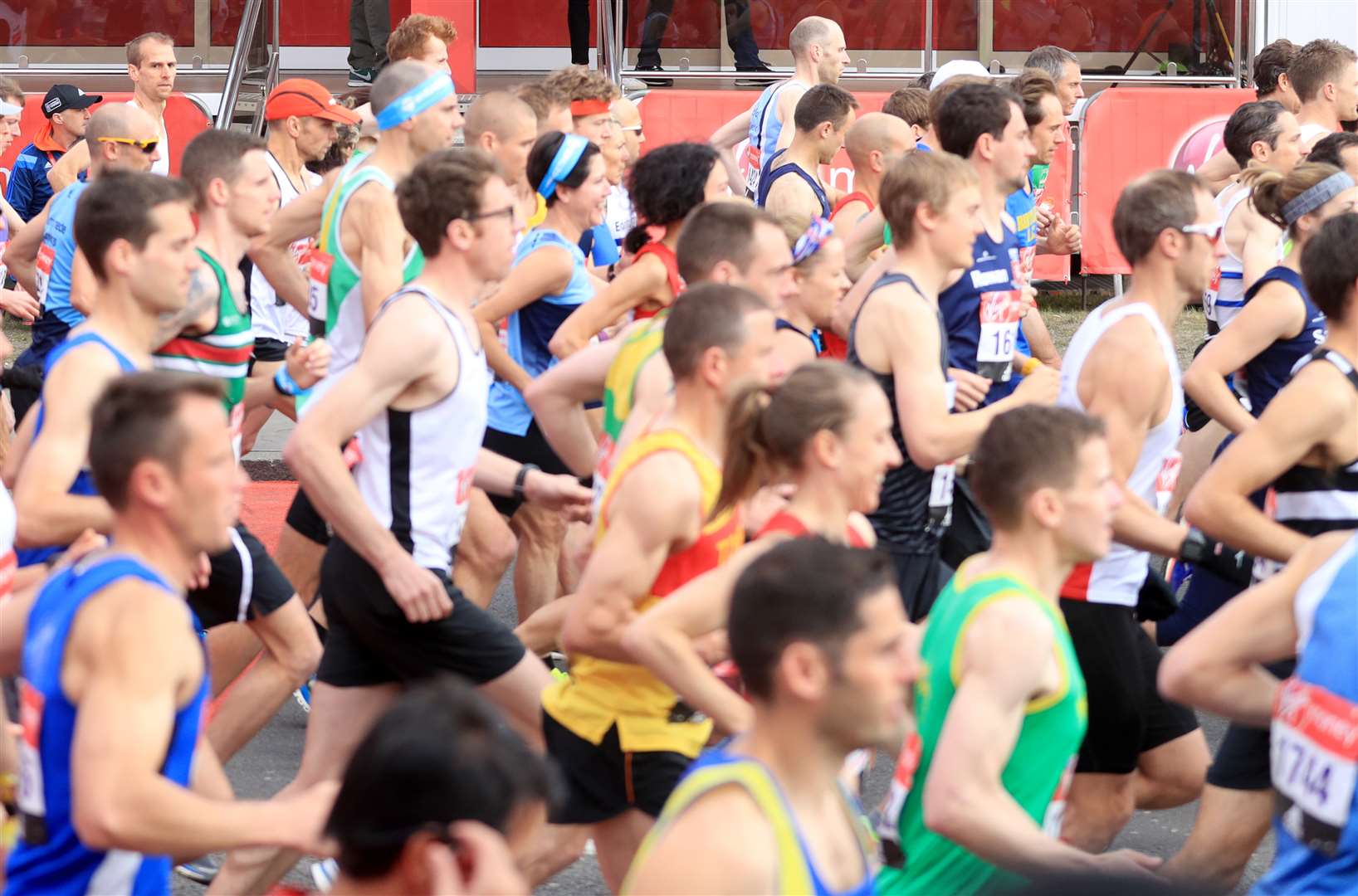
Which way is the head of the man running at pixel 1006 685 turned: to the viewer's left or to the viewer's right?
to the viewer's right

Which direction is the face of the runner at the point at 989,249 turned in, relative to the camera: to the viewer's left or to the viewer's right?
to the viewer's right

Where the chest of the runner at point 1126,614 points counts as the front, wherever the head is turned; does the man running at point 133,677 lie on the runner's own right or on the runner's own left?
on the runner's own right

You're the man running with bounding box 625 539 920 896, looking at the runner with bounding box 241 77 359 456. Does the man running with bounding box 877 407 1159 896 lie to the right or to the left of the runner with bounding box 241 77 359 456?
right

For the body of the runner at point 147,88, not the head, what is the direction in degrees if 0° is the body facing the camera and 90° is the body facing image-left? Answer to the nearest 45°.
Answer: approximately 315°

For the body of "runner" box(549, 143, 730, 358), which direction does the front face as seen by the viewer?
to the viewer's right

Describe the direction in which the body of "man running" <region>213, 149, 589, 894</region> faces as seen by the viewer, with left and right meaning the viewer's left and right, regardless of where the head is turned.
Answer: facing to the right of the viewer

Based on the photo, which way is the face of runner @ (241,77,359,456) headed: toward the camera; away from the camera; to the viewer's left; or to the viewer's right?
to the viewer's right

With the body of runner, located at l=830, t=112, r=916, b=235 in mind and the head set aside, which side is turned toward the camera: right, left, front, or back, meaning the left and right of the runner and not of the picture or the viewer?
right
